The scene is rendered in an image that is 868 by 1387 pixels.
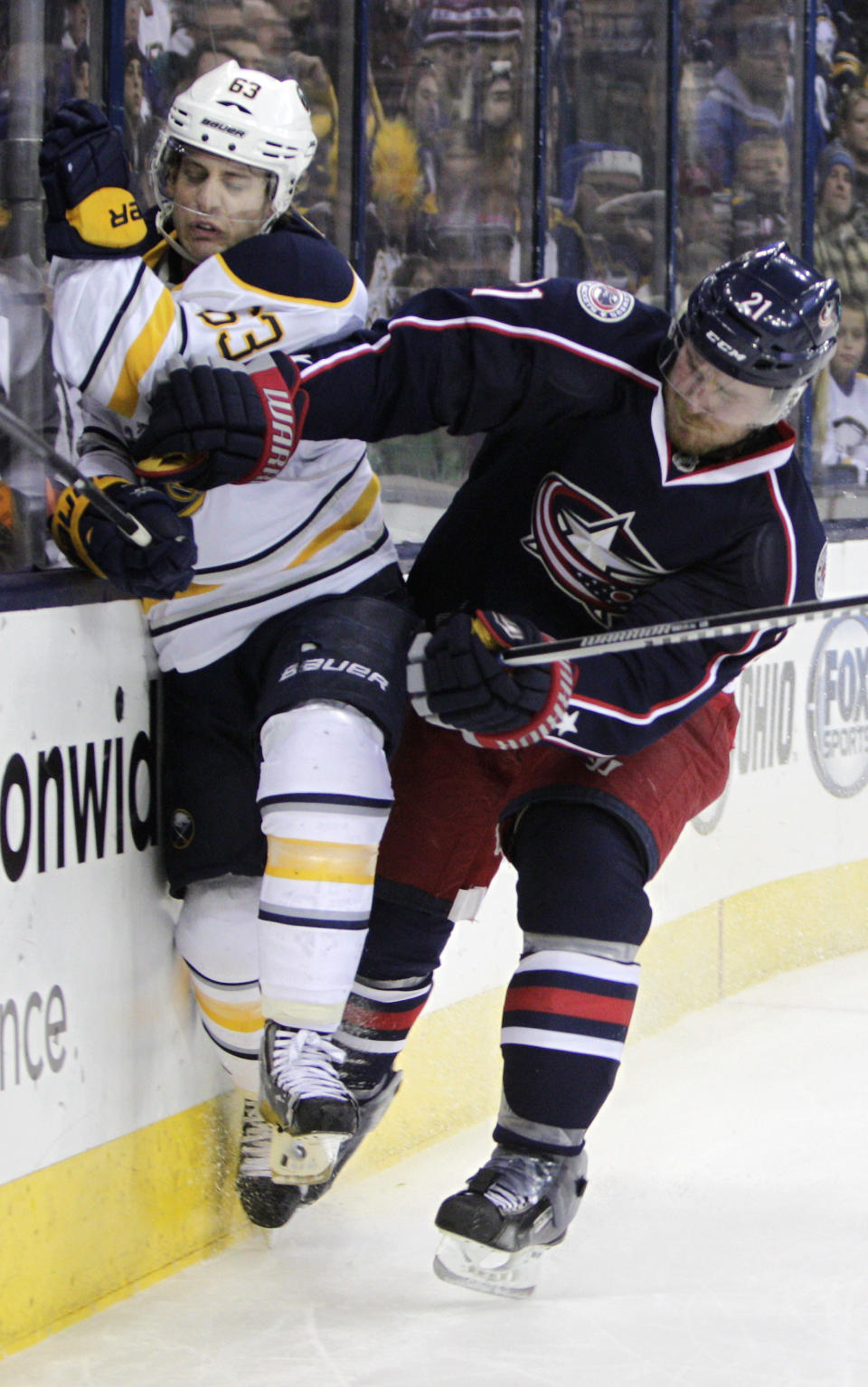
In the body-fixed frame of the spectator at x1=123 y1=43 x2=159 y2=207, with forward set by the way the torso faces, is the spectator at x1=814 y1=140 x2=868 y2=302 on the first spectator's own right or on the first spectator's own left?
on the first spectator's own left

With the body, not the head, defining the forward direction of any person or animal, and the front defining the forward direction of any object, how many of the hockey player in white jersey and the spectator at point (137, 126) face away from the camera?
0

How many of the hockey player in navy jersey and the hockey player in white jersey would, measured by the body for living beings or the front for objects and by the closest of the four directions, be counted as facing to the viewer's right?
0

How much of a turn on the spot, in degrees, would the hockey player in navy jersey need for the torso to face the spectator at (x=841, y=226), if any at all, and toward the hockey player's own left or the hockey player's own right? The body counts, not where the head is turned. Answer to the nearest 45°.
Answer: approximately 135° to the hockey player's own right

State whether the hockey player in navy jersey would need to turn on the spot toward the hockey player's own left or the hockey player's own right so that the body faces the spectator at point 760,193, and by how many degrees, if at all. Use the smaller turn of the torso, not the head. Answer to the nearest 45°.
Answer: approximately 135° to the hockey player's own right

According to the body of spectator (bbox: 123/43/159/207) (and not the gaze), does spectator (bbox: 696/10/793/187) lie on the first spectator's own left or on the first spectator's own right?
on the first spectator's own left

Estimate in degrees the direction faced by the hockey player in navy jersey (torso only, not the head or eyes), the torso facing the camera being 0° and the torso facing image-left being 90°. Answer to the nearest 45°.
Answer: approximately 45°

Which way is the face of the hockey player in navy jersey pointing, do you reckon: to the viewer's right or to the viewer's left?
to the viewer's left

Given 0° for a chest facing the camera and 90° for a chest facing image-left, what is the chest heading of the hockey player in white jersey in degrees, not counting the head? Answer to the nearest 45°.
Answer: approximately 0°

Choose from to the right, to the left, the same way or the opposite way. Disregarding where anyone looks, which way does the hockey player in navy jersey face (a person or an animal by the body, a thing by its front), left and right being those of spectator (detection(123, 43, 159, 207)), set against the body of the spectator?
to the right
